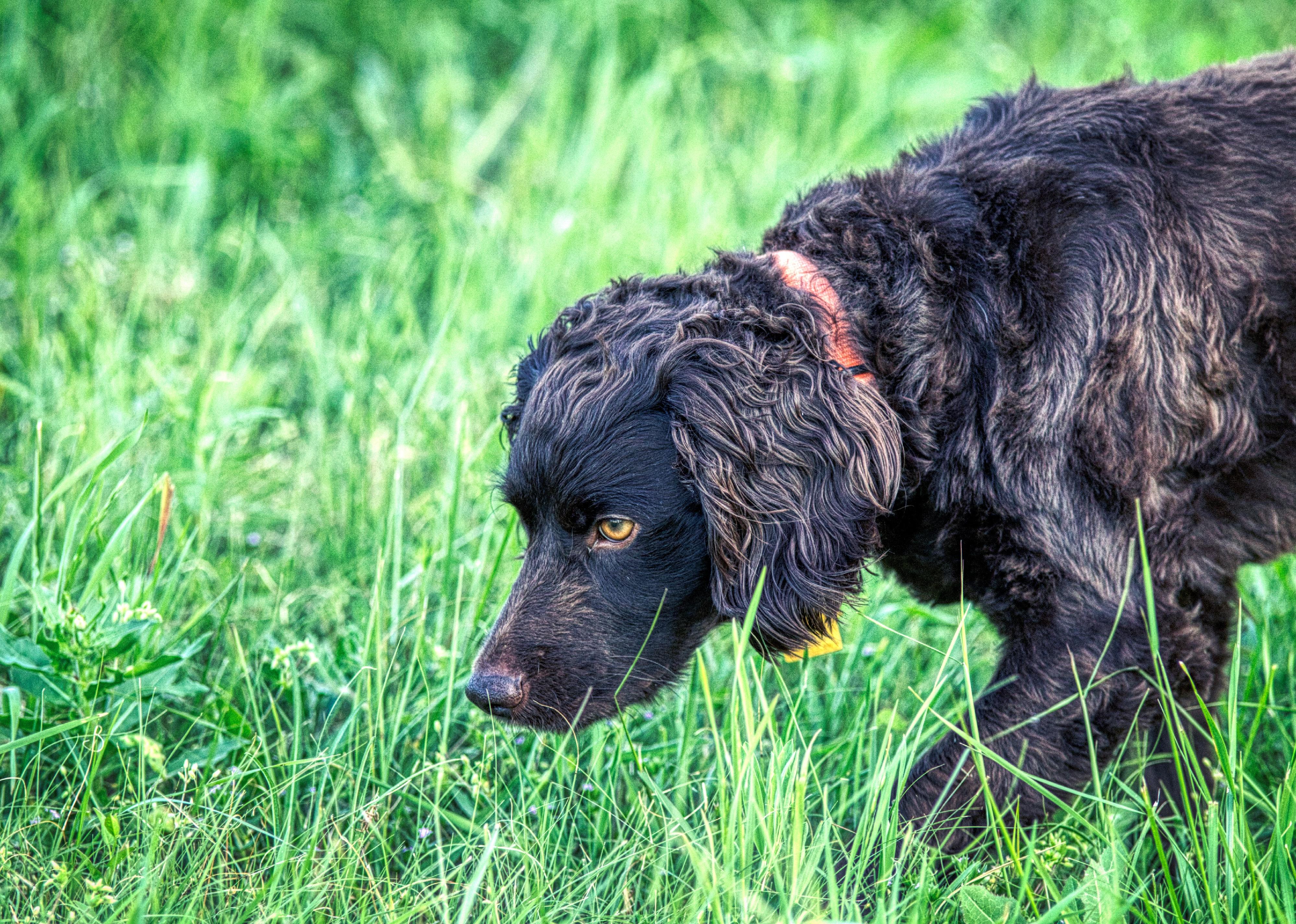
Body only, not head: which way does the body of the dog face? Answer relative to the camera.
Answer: to the viewer's left
